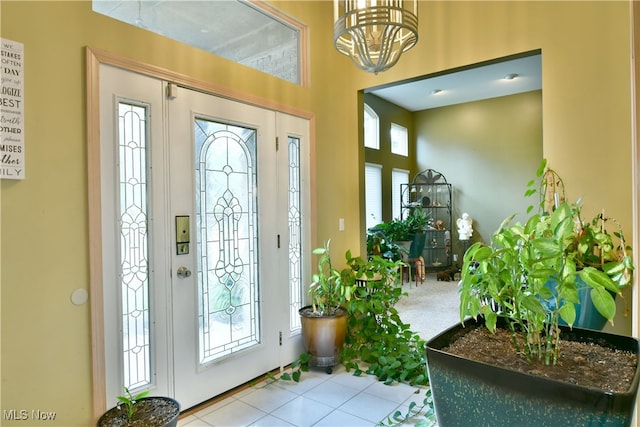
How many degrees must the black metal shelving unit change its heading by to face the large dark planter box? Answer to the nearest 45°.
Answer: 0° — it already faces it

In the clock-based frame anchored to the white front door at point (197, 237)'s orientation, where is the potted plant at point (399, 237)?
The potted plant is roughly at 9 o'clock from the white front door.

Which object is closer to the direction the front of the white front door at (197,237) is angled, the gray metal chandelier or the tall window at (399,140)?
the gray metal chandelier

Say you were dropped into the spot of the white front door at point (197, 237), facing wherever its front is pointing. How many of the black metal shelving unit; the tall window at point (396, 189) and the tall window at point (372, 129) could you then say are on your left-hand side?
3

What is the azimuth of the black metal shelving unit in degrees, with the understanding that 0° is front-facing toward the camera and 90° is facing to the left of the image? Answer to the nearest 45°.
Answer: approximately 0°

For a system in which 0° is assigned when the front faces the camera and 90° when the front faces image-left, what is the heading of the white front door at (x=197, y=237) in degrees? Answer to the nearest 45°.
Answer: approximately 315°

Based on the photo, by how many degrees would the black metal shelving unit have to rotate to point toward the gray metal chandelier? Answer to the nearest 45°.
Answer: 0° — it already faces it

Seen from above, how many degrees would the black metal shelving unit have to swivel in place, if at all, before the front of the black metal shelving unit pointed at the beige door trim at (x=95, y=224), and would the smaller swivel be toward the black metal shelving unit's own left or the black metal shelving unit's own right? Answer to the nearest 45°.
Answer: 0° — it already faces it

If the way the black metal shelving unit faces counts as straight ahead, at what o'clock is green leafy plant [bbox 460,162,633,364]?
The green leafy plant is roughly at 12 o'clock from the black metal shelving unit.
